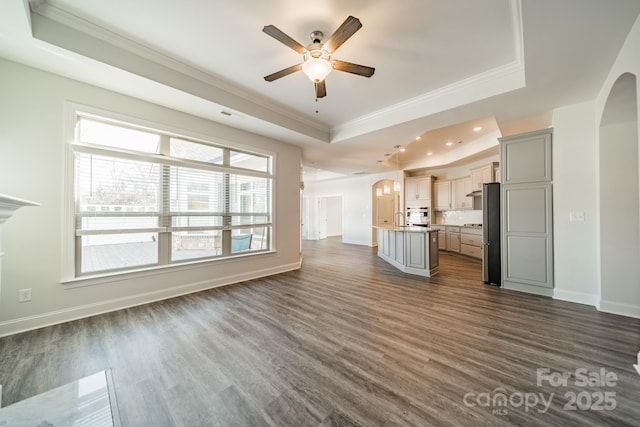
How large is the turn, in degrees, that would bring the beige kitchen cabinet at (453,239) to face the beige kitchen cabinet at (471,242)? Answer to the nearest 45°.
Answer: approximately 90° to its left

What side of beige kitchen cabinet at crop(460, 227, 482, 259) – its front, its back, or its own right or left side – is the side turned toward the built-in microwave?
right

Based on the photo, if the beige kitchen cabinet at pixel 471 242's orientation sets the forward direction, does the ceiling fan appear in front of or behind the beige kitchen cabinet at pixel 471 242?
in front

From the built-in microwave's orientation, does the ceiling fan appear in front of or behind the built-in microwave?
in front

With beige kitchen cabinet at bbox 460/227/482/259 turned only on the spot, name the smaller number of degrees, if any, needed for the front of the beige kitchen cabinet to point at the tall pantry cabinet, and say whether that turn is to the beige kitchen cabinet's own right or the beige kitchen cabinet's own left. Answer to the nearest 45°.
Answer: approximately 45° to the beige kitchen cabinet's own left

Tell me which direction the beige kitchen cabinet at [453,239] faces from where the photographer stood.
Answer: facing the viewer and to the left of the viewer

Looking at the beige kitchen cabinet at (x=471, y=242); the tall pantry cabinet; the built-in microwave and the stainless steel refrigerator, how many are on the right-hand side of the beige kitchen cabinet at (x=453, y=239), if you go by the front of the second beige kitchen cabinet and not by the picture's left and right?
1

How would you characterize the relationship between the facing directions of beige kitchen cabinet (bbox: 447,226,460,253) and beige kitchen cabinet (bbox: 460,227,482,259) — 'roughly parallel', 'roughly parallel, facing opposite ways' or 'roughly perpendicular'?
roughly parallel

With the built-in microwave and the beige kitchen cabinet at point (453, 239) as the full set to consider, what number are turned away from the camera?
0

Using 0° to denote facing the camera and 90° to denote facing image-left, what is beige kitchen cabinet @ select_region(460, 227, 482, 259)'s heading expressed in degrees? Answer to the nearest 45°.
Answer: approximately 45°

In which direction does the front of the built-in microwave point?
toward the camera

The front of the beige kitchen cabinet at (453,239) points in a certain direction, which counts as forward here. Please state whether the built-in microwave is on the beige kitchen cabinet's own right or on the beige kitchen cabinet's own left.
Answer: on the beige kitchen cabinet's own right

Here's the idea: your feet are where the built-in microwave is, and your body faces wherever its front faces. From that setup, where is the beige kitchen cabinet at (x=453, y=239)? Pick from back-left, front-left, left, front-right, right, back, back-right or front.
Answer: front-left
